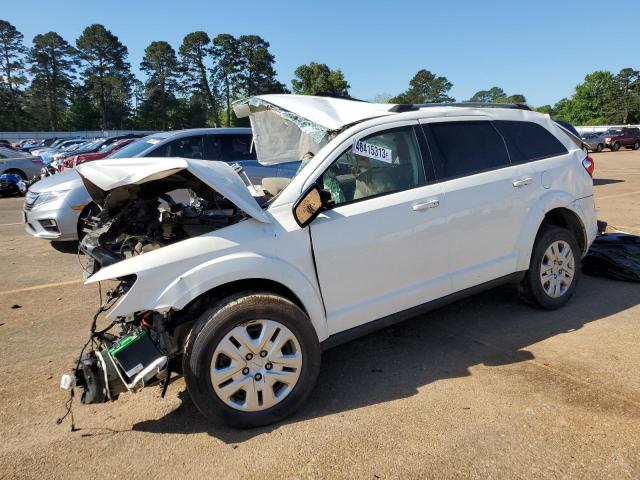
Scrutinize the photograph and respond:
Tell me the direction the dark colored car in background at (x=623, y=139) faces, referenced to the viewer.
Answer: facing the viewer and to the left of the viewer

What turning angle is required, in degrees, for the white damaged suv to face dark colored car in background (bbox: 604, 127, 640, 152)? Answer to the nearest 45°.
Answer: approximately 180°

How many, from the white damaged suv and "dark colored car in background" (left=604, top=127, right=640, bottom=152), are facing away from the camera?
0

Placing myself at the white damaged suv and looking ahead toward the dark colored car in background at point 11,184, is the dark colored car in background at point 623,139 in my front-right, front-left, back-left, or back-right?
front-right

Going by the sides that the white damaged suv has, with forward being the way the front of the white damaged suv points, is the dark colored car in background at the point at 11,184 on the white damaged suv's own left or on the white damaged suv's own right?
on the white damaged suv's own right

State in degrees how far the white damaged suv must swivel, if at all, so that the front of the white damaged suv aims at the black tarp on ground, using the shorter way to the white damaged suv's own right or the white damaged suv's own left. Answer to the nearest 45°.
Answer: approximately 180°

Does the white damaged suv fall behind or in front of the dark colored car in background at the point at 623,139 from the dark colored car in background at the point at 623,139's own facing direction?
in front

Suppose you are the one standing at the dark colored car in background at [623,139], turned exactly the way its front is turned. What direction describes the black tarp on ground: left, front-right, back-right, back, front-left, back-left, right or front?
front-left
